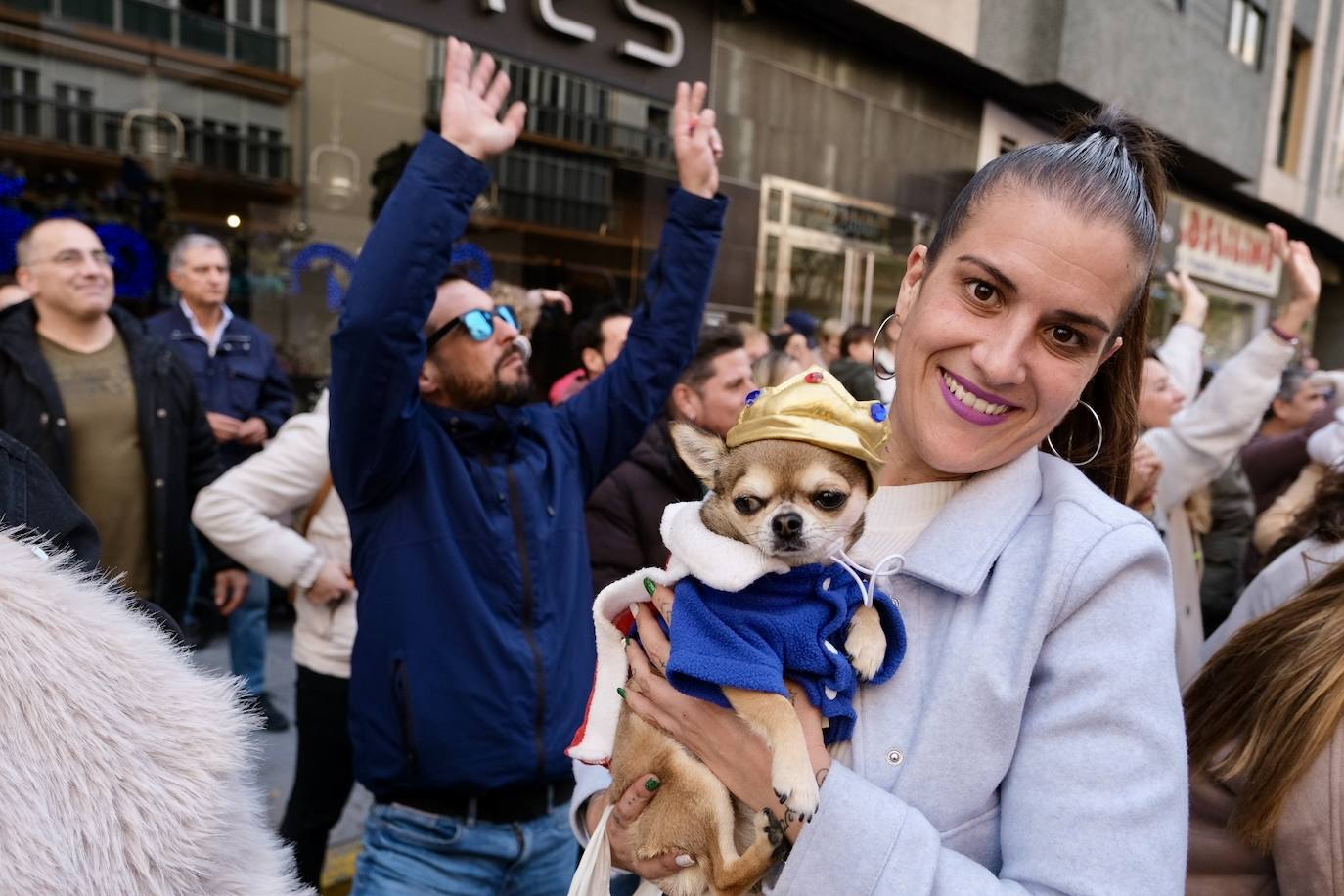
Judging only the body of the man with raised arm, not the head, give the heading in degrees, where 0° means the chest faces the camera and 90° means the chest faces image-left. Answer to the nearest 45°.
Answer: approximately 315°

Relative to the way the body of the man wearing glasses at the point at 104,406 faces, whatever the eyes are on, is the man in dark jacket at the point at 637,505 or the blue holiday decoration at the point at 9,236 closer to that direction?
the man in dark jacket
